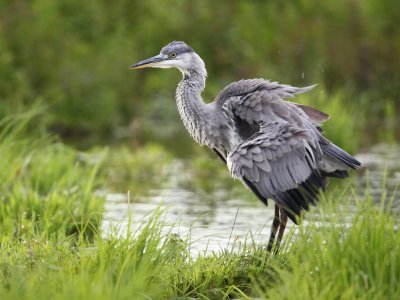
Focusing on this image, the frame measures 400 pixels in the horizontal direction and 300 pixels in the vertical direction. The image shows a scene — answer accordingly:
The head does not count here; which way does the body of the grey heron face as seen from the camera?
to the viewer's left
